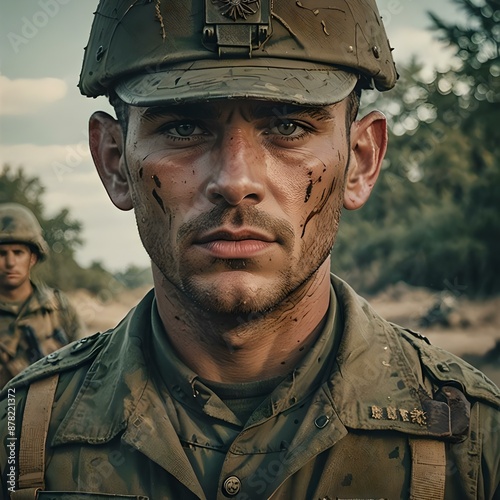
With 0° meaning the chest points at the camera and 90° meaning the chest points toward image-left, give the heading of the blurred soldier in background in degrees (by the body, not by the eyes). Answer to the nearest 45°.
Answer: approximately 0°
